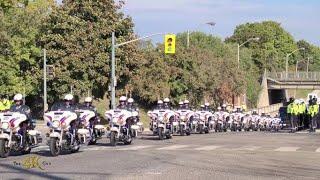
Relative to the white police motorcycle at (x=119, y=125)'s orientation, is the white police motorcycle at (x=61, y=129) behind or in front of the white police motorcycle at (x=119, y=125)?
in front

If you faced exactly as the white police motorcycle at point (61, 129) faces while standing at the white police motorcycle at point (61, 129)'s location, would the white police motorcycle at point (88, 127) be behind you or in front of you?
behind

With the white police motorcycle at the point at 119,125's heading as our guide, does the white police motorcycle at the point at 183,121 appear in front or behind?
behind

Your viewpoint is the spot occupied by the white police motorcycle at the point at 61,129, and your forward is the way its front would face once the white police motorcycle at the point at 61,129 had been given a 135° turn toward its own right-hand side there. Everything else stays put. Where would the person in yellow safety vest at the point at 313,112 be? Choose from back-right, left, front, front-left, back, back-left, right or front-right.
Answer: front-right

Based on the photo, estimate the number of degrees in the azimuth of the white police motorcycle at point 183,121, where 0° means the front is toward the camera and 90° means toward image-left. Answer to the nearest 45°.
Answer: approximately 0°

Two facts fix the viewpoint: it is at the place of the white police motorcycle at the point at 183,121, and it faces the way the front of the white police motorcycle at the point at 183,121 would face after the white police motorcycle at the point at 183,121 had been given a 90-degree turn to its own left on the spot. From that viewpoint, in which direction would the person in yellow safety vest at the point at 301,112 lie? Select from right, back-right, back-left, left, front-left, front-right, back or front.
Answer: front-left

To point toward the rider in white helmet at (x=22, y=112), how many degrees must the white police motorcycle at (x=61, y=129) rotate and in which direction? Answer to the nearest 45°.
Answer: approximately 90° to its right

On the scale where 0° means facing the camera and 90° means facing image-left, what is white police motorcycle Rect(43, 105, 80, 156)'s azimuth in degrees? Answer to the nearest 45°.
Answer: approximately 45°

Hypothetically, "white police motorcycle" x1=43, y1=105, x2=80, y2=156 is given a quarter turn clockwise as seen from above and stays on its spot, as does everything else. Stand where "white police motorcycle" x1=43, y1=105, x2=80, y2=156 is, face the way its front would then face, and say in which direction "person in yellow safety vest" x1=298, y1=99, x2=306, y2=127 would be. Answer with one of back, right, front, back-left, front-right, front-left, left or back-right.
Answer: right

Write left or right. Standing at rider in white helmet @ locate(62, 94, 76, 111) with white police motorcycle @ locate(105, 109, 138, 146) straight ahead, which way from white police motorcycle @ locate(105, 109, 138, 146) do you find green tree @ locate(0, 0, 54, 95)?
left

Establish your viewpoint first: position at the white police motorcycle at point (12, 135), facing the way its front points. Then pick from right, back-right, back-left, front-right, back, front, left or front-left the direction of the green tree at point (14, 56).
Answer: back-right
